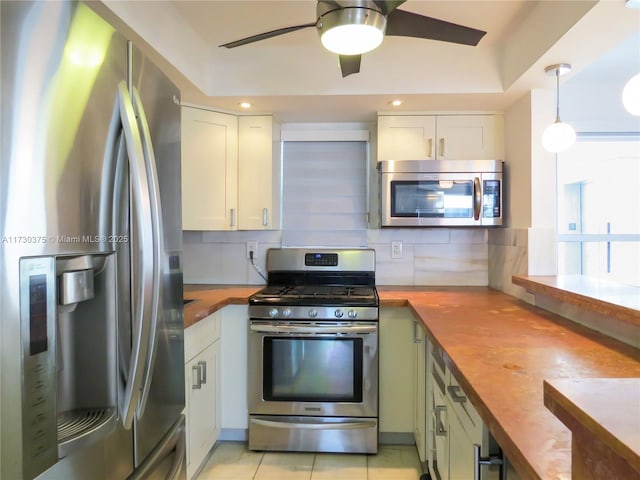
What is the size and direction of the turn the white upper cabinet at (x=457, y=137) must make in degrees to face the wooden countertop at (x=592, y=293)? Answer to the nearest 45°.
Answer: approximately 45° to its left

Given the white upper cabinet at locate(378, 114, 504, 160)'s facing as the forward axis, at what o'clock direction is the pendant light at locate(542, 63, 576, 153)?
The pendant light is roughly at 11 o'clock from the white upper cabinet.

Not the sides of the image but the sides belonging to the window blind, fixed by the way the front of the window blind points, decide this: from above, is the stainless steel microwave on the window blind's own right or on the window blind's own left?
on the window blind's own left

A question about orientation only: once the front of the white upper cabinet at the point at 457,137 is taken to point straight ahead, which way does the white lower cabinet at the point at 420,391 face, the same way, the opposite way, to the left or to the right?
to the right

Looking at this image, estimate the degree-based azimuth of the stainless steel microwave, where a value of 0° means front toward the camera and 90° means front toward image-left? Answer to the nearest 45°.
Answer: approximately 0°

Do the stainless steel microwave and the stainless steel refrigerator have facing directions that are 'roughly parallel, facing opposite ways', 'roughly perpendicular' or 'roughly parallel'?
roughly perpendicular

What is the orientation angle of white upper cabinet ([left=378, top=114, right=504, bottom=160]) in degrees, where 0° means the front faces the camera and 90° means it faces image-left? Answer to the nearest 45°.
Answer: approximately 0°

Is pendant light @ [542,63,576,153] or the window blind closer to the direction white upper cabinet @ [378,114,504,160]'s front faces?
the pendant light

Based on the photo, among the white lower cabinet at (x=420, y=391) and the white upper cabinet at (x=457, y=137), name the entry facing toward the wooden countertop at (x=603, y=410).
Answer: the white upper cabinet

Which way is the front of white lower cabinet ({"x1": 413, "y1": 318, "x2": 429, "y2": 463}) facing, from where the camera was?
facing to the left of the viewer

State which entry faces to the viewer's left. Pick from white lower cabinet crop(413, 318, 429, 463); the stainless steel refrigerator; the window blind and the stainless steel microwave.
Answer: the white lower cabinet

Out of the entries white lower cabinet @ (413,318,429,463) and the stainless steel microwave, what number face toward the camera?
1
